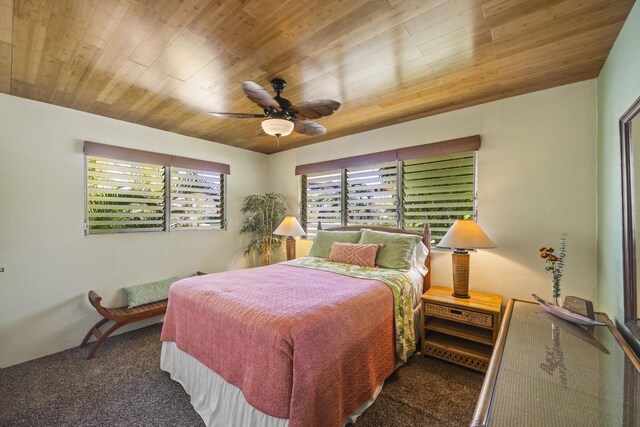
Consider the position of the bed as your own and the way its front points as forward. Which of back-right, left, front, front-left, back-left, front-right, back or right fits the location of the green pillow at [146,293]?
right

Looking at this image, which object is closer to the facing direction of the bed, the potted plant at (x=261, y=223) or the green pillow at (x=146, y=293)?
the green pillow

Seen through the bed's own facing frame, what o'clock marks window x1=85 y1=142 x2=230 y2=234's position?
The window is roughly at 3 o'clock from the bed.

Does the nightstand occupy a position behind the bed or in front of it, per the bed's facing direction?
behind

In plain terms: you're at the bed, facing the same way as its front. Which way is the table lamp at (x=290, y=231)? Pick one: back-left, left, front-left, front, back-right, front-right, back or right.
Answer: back-right

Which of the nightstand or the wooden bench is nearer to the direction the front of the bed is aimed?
the wooden bench

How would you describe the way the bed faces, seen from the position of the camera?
facing the viewer and to the left of the viewer

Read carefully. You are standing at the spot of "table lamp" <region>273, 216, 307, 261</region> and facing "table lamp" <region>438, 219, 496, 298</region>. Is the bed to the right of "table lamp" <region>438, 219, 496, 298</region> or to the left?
right

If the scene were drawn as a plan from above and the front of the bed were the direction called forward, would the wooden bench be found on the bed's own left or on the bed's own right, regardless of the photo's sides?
on the bed's own right

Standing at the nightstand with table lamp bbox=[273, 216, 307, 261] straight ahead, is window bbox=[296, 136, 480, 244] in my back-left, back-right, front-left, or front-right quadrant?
front-right

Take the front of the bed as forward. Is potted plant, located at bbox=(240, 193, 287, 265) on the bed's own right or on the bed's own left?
on the bed's own right
